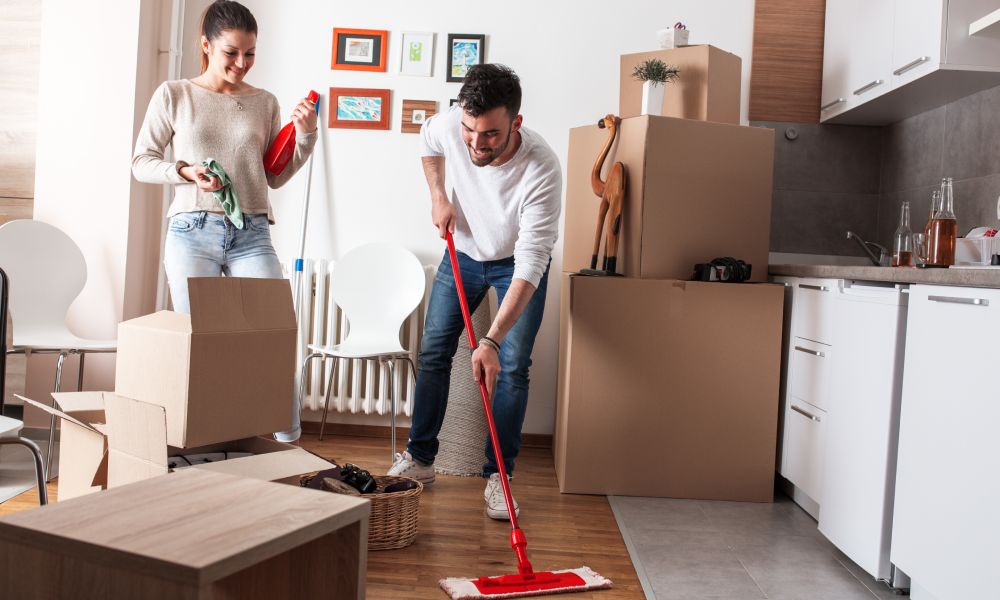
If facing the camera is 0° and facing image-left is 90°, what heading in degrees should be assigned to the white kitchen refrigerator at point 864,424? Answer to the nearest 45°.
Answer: approximately 45°

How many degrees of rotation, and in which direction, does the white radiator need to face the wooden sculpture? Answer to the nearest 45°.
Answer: approximately 45° to its left

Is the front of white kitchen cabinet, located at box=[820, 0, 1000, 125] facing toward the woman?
yes

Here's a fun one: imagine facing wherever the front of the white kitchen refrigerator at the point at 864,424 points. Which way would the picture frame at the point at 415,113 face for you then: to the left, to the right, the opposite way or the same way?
to the left

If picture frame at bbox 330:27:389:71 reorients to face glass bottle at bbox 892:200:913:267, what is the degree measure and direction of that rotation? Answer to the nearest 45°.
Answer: approximately 45° to its left

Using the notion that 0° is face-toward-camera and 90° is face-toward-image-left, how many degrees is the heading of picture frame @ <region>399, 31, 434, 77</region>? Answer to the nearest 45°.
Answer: approximately 0°

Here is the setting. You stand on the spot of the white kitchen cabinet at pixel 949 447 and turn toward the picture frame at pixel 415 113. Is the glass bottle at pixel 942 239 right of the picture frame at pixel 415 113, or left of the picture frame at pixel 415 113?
right

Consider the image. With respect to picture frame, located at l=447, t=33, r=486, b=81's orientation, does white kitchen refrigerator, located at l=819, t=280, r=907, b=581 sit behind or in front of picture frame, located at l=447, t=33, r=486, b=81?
in front

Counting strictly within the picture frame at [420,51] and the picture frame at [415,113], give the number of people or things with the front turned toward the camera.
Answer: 2

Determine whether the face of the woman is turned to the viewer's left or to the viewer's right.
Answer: to the viewer's right

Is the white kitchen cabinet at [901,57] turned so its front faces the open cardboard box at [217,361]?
yes

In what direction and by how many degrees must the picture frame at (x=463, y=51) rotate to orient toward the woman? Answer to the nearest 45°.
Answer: approximately 45° to its right

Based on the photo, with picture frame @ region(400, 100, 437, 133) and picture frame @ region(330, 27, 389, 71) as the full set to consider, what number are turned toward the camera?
2

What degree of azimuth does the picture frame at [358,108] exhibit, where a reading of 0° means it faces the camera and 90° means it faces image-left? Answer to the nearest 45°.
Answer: approximately 0°
